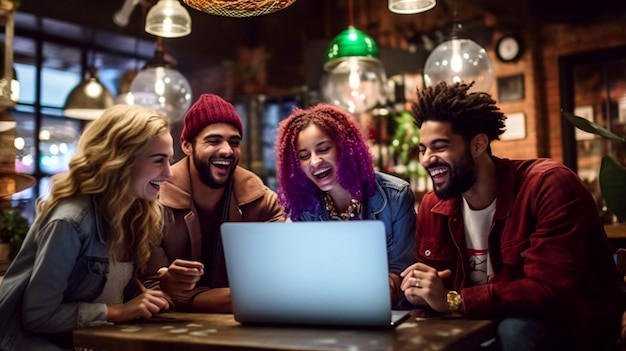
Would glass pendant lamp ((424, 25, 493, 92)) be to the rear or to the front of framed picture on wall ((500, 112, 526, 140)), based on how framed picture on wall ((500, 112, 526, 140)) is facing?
to the front

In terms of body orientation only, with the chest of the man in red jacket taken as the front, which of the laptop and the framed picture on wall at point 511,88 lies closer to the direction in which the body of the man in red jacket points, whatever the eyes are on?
the laptop

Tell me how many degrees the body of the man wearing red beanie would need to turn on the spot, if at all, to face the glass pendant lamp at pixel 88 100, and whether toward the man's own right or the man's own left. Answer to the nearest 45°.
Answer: approximately 180°

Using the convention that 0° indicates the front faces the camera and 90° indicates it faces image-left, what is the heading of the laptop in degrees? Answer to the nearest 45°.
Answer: approximately 180°

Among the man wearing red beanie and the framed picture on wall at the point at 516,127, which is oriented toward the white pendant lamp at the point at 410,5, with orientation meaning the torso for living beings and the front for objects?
the framed picture on wall

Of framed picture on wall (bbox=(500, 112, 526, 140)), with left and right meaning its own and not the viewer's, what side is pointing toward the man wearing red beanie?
front

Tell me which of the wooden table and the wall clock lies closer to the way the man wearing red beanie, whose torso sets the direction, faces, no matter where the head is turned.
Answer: the wooden table

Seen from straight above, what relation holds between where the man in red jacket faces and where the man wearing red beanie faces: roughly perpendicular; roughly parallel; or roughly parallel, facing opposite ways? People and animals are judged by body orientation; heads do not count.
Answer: roughly perpendicular

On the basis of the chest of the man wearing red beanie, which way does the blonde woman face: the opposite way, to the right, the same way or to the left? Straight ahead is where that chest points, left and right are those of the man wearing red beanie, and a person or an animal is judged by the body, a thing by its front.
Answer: to the left

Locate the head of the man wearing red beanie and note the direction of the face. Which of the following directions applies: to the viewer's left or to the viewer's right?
to the viewer's right

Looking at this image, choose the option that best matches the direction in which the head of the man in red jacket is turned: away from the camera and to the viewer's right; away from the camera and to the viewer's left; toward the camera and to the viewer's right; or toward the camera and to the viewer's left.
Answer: toward the camera and to the viewer's left

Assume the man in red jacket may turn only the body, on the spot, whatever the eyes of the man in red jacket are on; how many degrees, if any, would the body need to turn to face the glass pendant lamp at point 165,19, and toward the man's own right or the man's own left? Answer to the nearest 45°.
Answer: approximately 90° to the man's own right

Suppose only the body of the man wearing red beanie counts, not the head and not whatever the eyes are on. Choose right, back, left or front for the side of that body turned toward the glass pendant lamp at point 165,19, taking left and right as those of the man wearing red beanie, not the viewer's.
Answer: back

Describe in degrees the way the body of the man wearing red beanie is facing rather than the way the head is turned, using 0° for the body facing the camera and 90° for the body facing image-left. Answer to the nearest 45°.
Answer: approximately 0°

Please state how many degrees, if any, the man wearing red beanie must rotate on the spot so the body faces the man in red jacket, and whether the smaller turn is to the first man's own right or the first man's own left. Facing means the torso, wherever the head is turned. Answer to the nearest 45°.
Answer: approximately 45° to the first man's own left

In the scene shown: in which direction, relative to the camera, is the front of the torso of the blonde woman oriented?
to the viewer's right

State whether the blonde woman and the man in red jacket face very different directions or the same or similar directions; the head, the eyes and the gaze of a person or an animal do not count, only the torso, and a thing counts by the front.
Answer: very different directions
